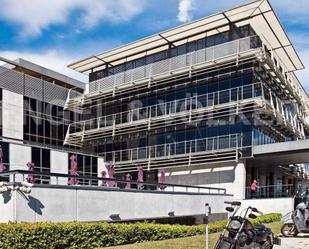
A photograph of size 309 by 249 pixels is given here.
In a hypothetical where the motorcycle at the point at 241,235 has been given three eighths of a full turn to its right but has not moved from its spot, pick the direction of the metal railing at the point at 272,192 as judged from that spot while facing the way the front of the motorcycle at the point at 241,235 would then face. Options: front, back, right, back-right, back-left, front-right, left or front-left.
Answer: front

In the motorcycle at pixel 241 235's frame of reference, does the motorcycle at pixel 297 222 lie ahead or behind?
behind

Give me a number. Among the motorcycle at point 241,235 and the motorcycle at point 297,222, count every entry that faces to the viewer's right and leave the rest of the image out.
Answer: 0

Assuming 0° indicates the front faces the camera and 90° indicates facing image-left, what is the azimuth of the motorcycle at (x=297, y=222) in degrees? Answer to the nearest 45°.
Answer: approximately 90°

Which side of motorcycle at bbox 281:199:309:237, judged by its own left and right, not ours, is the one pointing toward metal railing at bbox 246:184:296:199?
right

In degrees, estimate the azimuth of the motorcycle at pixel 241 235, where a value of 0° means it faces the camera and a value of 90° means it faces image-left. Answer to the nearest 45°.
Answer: approximately 45°
